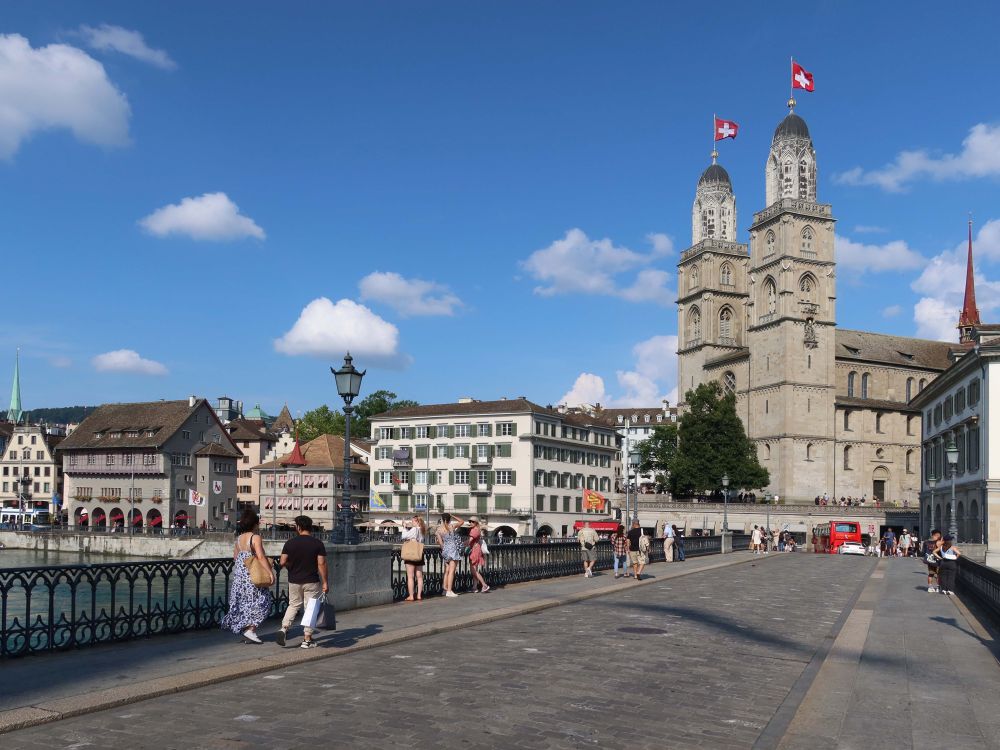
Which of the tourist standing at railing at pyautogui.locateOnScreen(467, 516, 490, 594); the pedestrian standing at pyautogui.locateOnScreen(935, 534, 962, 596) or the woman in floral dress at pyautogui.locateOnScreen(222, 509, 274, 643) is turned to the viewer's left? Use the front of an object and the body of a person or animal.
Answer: the tourist standing at railing

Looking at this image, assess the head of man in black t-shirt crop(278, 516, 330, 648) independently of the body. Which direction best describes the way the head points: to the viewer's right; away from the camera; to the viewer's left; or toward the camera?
away from the camera

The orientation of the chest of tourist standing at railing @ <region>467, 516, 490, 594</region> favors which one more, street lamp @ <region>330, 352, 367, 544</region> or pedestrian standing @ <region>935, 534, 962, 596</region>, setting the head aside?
the street lamp

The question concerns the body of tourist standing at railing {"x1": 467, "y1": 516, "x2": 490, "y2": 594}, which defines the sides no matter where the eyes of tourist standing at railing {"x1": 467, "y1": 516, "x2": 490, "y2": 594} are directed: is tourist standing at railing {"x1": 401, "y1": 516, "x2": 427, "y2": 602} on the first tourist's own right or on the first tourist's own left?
on the first tourist's own left

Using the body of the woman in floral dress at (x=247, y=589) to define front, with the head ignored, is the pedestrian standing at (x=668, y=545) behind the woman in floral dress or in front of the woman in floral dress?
in front

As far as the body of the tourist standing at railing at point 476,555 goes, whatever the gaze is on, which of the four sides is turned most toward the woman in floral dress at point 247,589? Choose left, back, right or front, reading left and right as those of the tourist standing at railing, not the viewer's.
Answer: left

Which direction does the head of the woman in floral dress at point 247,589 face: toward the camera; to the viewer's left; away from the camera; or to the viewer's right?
away from the camera

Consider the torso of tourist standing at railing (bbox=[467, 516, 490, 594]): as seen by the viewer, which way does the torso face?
to the viewer's left

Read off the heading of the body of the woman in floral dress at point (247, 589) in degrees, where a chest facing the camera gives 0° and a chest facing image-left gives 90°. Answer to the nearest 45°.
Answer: approximately 225°
